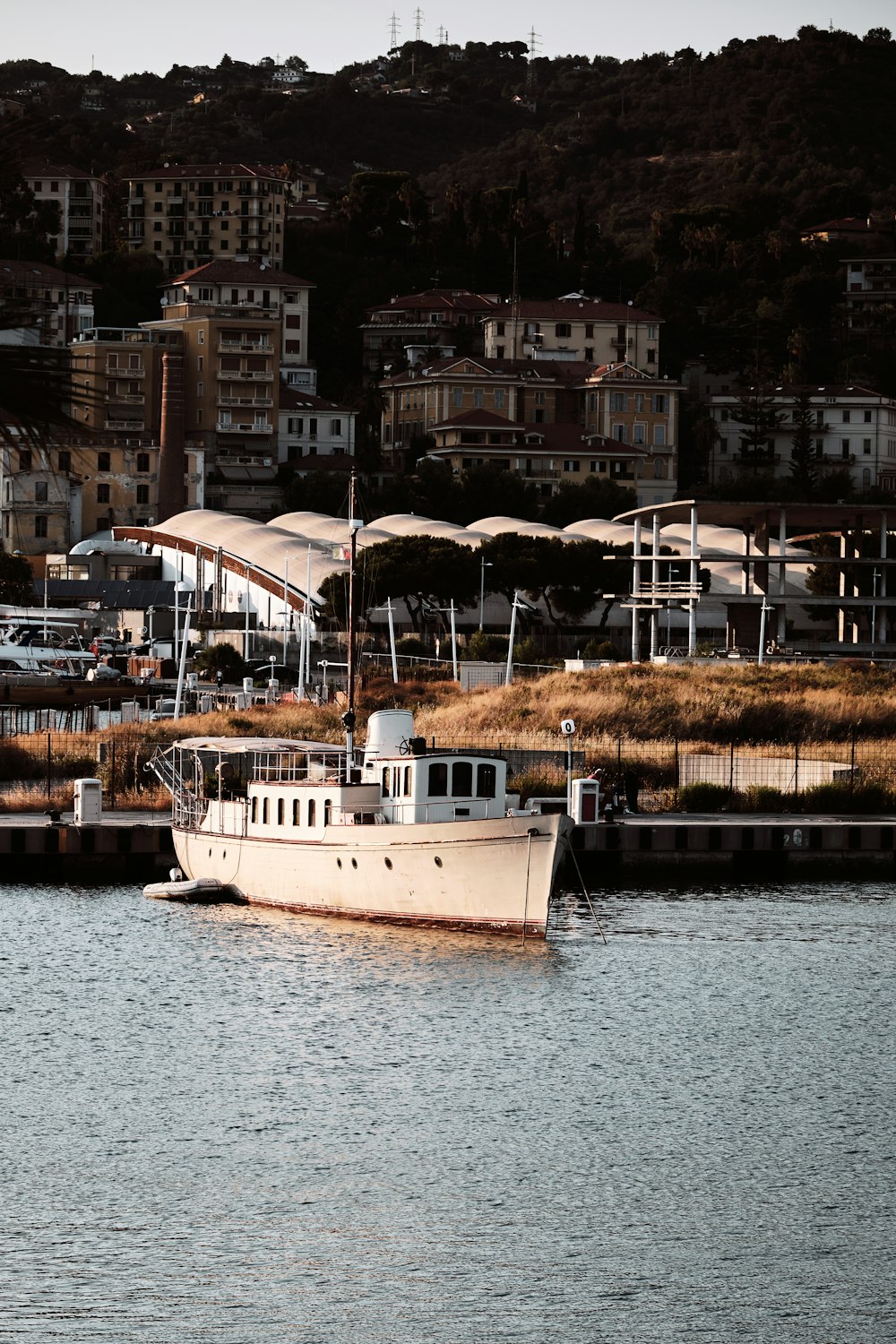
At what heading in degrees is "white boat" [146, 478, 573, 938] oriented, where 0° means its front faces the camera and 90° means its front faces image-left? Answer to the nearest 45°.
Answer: approximately 315°

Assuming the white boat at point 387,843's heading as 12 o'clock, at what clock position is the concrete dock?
The concrete dock is roughly at 9 o'clock from the white boat.

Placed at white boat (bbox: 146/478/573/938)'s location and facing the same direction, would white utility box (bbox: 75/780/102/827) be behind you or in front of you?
behind
